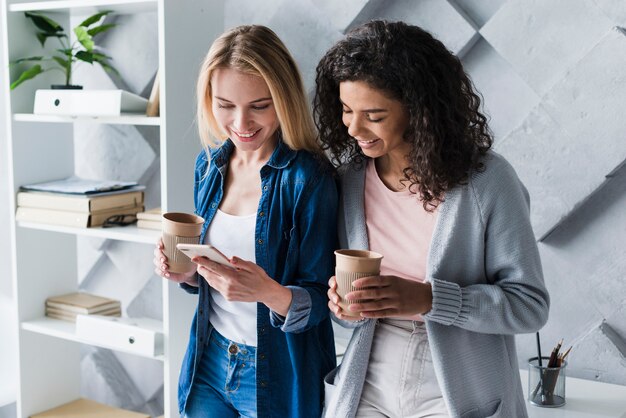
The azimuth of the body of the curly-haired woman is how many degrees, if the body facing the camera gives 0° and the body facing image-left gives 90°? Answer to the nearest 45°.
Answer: approximately 45°

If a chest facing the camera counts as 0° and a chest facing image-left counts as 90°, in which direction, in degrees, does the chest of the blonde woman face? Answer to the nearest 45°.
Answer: approximately 45°

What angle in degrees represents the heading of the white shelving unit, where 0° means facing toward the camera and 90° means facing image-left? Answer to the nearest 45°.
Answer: approximately 45°

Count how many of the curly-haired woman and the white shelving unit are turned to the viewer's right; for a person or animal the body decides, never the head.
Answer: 0

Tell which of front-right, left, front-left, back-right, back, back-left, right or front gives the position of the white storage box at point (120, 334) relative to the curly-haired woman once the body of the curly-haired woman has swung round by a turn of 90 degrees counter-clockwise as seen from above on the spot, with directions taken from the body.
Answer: back

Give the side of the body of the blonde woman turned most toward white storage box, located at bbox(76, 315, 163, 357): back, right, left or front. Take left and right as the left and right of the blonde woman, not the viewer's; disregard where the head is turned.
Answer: right

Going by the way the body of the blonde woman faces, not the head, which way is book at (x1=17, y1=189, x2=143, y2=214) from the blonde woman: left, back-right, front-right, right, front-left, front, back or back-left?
right

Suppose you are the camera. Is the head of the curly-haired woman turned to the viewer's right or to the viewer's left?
to the viewer's left

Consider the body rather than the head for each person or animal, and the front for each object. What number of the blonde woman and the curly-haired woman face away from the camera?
0

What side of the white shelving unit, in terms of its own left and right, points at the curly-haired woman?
left

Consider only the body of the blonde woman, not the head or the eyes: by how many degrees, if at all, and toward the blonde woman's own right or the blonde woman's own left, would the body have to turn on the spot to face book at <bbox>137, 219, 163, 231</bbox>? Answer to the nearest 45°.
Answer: approximately 90° to the blonde woman's own right

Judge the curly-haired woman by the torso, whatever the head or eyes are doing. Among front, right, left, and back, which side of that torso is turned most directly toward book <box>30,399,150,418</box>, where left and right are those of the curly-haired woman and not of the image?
right

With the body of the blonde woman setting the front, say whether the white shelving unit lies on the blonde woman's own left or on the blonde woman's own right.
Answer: on the blonde woman's own right

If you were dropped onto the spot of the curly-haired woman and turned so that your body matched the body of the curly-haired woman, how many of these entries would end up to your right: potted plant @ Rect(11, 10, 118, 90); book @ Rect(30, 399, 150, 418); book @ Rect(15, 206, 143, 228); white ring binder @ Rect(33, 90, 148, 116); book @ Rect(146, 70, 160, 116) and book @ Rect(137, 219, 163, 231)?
6

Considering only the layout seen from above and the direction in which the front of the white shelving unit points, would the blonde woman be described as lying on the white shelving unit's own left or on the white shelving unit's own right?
on the white shelving unit's own left
